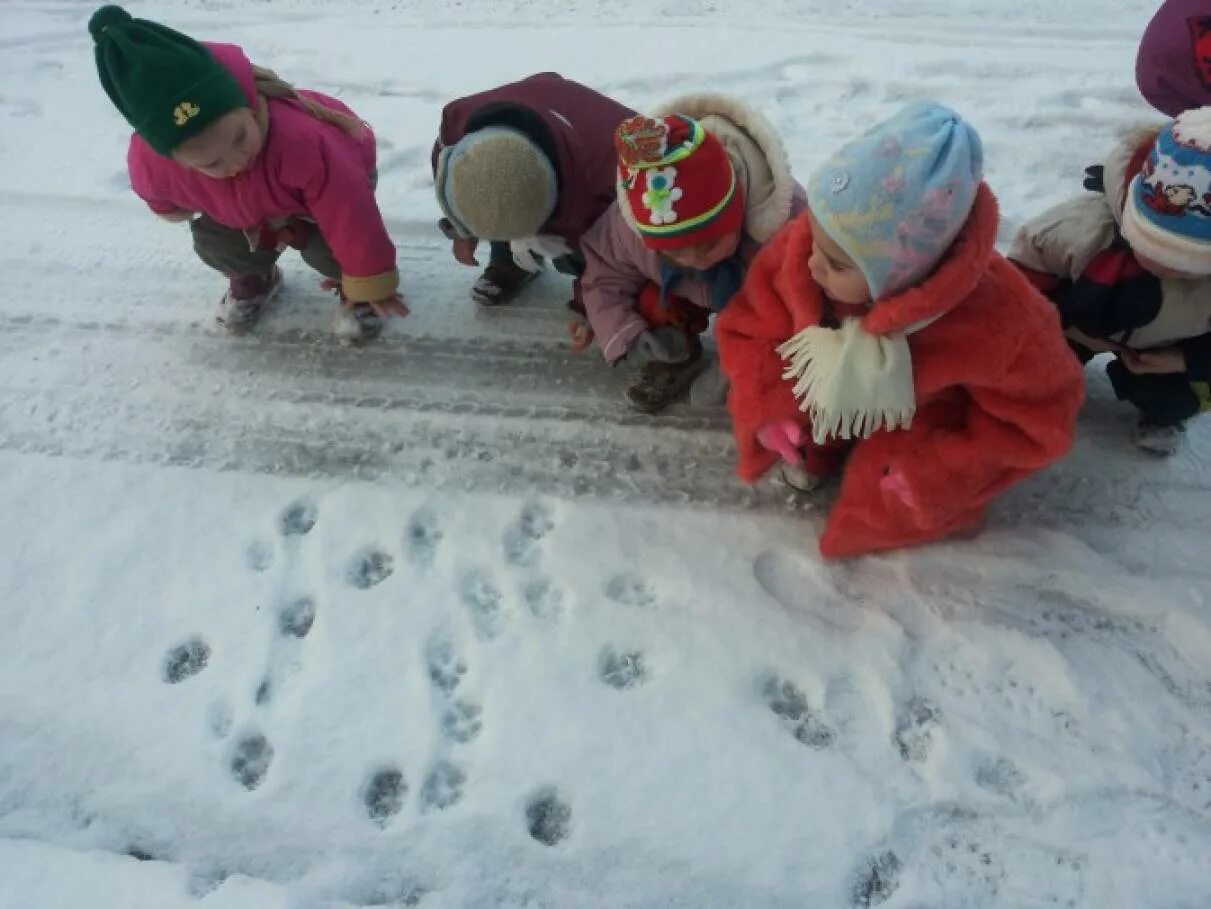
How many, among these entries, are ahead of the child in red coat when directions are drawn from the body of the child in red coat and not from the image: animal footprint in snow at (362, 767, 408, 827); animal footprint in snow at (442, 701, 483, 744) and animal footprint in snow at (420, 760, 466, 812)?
3

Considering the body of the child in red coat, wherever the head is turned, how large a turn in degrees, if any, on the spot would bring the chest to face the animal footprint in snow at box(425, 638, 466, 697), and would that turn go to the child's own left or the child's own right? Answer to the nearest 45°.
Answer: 0° — they already face it

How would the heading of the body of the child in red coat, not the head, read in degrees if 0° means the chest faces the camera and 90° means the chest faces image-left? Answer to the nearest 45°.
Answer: approximately 45°

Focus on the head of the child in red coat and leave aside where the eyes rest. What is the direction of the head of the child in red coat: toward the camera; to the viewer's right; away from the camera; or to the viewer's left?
to the viewer's left

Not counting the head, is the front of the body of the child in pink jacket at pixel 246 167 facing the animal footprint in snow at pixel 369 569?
yes

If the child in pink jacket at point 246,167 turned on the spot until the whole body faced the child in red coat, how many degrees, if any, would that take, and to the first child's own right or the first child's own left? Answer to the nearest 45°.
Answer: approximately 45° to the first child's own left

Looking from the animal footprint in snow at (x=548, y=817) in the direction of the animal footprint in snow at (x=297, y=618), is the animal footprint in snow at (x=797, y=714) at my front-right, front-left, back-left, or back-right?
back-right
